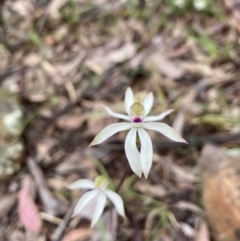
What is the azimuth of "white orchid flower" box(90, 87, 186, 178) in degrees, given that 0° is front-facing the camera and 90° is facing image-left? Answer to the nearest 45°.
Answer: approximately 0°

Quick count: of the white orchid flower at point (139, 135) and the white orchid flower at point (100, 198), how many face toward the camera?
2

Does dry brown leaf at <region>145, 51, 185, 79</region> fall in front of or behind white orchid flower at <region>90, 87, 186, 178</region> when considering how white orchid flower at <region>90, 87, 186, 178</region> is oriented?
behind

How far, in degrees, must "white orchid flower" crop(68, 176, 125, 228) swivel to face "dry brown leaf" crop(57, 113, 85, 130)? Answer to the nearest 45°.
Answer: approximately 180°
